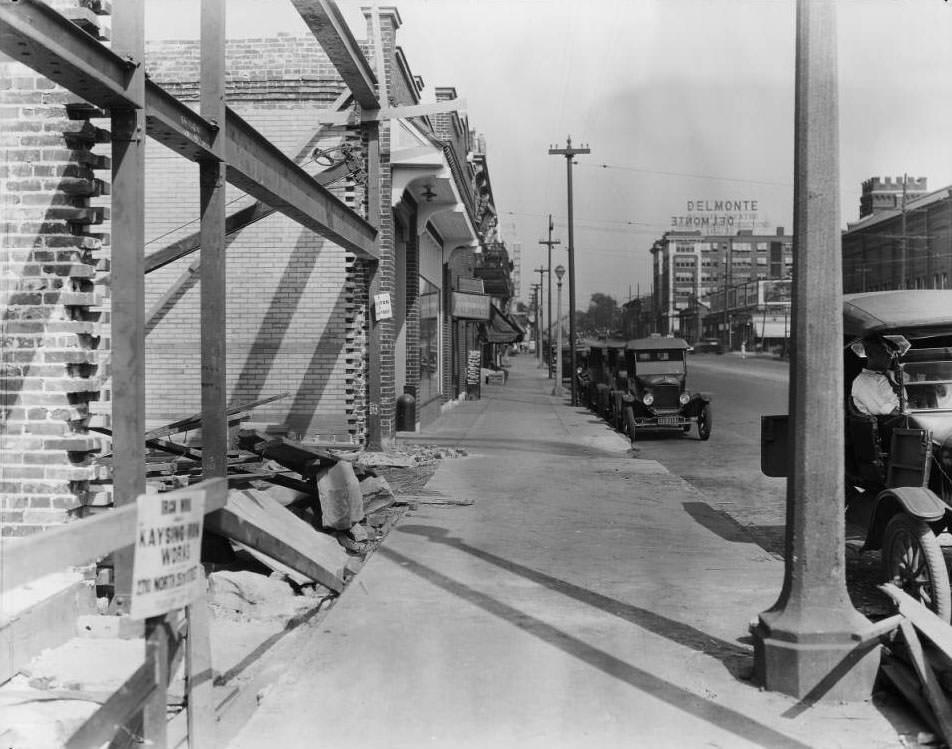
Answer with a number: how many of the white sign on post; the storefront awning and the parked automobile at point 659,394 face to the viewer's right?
1

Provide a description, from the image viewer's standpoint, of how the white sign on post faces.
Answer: facing the viewer

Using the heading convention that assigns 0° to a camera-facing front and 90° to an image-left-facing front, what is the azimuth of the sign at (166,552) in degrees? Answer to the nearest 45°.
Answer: approximately 315°

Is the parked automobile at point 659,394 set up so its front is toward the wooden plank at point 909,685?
yes

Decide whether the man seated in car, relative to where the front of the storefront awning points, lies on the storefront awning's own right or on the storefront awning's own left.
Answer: on the storefront awning's own right

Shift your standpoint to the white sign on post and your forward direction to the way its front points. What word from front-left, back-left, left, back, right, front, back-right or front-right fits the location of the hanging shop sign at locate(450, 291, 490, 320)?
back

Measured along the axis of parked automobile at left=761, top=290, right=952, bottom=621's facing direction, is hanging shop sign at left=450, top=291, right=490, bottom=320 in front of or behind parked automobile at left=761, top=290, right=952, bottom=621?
behind

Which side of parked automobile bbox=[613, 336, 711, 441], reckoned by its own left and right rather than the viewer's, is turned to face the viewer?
front

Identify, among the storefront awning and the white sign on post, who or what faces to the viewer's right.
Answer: the storefront awning

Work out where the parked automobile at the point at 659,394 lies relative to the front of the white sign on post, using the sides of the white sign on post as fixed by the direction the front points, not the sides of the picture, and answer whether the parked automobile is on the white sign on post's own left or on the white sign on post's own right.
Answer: on the white sign on post's own left

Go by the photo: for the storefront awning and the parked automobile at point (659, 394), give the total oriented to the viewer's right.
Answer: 1

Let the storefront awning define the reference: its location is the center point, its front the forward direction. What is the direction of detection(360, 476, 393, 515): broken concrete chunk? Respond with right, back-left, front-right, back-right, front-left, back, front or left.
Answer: right

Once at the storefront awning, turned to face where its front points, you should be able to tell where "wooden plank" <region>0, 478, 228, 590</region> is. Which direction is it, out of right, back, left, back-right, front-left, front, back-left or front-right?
right

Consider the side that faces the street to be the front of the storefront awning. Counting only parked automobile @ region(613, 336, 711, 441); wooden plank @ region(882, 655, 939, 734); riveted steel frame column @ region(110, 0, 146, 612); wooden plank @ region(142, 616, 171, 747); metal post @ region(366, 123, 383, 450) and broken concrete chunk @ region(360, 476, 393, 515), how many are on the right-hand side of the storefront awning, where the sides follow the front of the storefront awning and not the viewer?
6

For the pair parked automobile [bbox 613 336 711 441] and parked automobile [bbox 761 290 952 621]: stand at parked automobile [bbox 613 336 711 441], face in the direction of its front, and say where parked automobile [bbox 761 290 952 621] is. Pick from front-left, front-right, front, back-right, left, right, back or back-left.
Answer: front

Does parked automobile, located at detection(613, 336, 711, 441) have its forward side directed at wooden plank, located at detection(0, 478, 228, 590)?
yes

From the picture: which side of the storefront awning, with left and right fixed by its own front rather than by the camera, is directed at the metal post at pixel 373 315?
right

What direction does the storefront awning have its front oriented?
to the viewer's right
